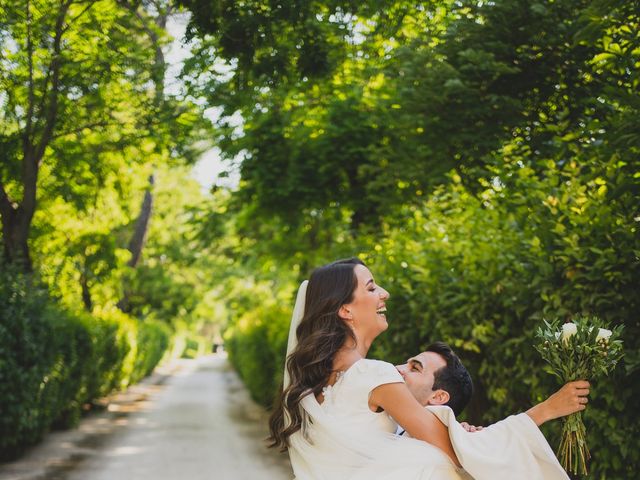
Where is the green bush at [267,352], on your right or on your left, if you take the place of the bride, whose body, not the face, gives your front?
on your left

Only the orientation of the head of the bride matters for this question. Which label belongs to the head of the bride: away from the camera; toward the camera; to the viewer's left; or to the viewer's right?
to the viewer's right

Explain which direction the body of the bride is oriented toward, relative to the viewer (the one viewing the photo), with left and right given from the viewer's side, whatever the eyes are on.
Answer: facing to the right of the viewer

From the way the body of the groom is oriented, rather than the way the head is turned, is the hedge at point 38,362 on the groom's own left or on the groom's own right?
on the groom's own right

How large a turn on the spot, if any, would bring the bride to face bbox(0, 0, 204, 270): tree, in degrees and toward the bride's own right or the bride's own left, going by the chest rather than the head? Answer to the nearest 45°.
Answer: approximately 135° to the bride's own left

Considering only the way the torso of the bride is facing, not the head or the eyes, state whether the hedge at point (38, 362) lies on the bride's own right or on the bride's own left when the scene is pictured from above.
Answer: on the bride's own left
